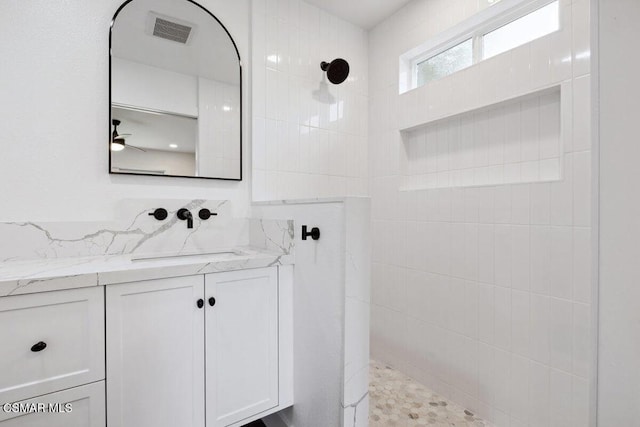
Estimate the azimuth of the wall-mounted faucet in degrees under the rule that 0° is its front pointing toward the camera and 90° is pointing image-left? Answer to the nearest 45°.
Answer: approximately 0°

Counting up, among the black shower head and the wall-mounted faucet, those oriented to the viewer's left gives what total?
0

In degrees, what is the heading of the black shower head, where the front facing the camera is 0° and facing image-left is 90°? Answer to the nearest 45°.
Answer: approximately 315°

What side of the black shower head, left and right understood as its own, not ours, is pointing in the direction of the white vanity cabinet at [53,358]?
right

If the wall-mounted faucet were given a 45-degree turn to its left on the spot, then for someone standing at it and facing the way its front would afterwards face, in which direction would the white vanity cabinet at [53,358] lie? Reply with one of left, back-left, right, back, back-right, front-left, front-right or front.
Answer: right

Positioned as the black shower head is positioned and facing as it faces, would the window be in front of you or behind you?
in front

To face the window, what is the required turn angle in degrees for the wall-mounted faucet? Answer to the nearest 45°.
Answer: approximately 90° to its left
